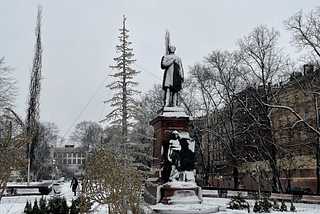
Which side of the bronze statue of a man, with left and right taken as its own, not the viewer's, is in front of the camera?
front

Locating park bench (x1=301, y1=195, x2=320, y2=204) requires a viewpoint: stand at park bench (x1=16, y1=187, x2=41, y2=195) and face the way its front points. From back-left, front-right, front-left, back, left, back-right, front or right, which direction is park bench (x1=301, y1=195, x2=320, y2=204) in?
front-left

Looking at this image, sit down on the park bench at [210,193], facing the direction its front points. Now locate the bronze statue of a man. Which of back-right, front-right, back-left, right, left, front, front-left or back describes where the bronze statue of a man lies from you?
front

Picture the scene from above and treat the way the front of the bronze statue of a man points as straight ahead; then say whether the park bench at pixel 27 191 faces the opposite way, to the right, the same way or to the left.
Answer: the same way

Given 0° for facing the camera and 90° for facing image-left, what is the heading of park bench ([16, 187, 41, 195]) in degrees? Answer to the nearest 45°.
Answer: approximately 0°

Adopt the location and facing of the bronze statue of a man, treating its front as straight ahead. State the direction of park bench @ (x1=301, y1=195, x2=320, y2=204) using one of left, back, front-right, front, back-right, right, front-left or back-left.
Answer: back-left
